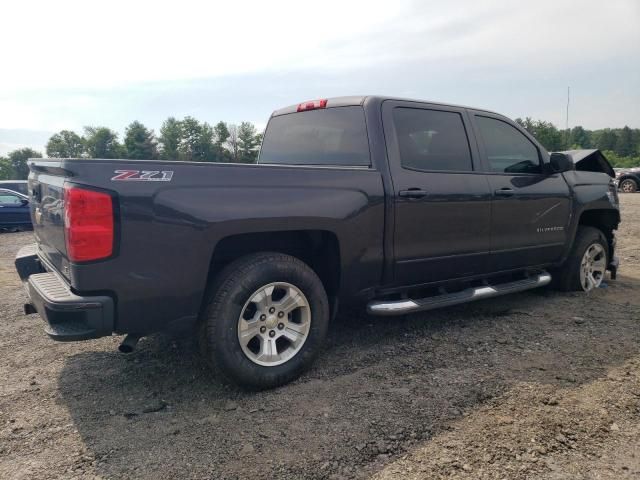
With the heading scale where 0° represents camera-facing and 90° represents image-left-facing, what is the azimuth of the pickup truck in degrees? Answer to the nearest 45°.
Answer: approximately 225°

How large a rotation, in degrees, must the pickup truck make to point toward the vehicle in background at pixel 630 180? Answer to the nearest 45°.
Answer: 0° — it already faces it

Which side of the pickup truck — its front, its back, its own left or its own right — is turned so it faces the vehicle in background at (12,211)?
left
